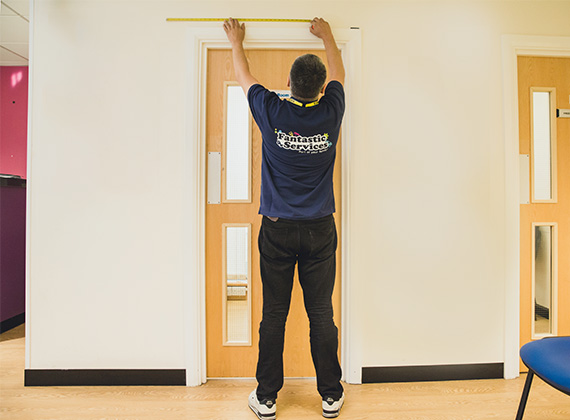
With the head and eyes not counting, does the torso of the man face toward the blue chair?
no

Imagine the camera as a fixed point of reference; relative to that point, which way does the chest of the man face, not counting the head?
away from the camera

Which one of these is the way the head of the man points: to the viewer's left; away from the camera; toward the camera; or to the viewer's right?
away from the camera

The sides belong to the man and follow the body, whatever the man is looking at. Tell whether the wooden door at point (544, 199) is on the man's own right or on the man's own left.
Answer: on the man's own right

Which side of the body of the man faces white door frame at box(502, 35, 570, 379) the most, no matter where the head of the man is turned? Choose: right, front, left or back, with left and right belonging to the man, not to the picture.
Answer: right
